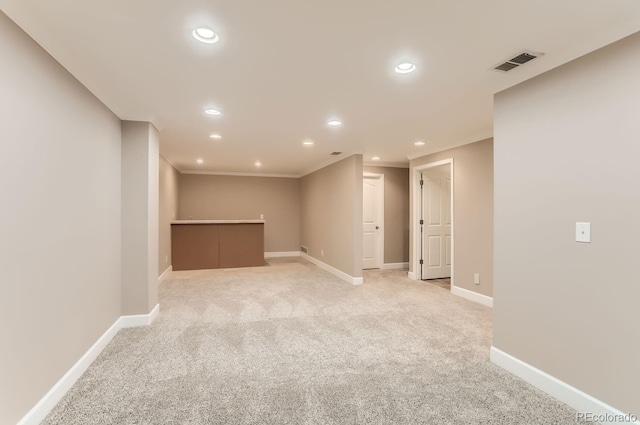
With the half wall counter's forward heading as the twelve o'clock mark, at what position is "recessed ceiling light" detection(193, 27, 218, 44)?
The recessed ceiling light is roughly at 12 o'clock from the half wall counter.

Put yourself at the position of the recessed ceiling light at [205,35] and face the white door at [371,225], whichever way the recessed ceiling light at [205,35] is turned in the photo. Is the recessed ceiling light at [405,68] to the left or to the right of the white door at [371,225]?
right

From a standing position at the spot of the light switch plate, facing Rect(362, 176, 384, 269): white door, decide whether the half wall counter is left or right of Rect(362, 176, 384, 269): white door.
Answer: left

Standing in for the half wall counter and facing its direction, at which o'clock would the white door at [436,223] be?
The white door is roughly at 10 o'clock from the half wall counter.

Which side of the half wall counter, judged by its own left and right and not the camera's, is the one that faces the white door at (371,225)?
left

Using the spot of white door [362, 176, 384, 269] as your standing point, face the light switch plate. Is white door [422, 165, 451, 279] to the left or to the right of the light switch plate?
left

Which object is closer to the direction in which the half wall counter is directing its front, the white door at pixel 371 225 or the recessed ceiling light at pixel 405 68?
the recessed ceiling light

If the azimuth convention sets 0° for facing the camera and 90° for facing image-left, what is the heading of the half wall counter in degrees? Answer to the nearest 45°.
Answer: approximately 0°
